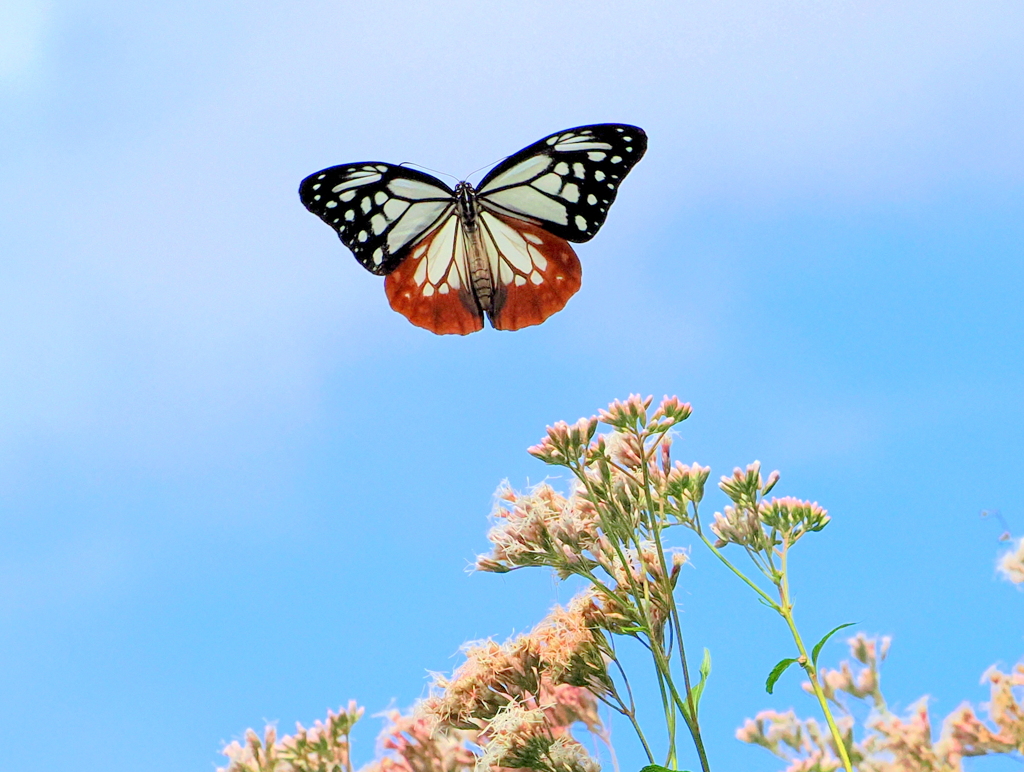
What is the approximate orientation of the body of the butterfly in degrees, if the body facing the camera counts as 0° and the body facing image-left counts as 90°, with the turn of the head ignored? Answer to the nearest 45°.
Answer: approximately 180°
